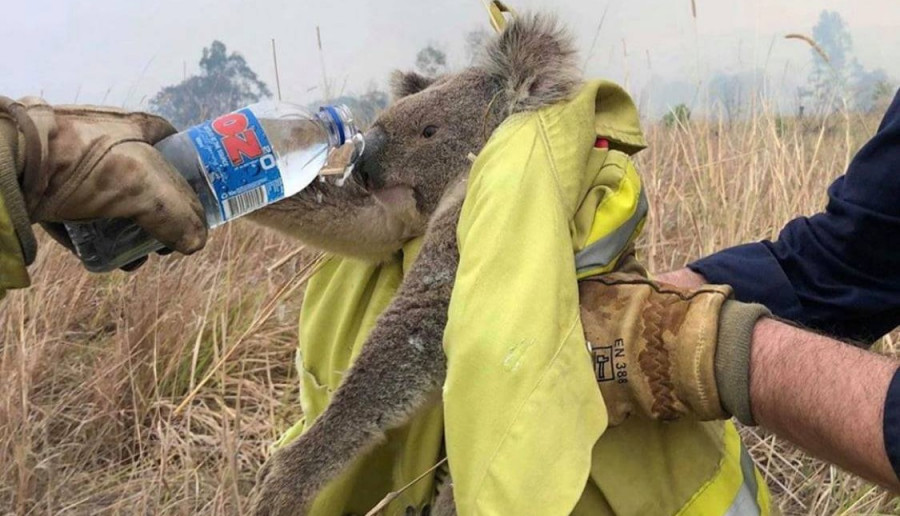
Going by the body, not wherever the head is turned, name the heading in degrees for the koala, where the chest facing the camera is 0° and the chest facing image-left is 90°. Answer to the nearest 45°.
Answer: approximately 90°

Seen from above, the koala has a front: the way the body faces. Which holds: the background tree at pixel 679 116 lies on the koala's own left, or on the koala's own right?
on the koala's own right
